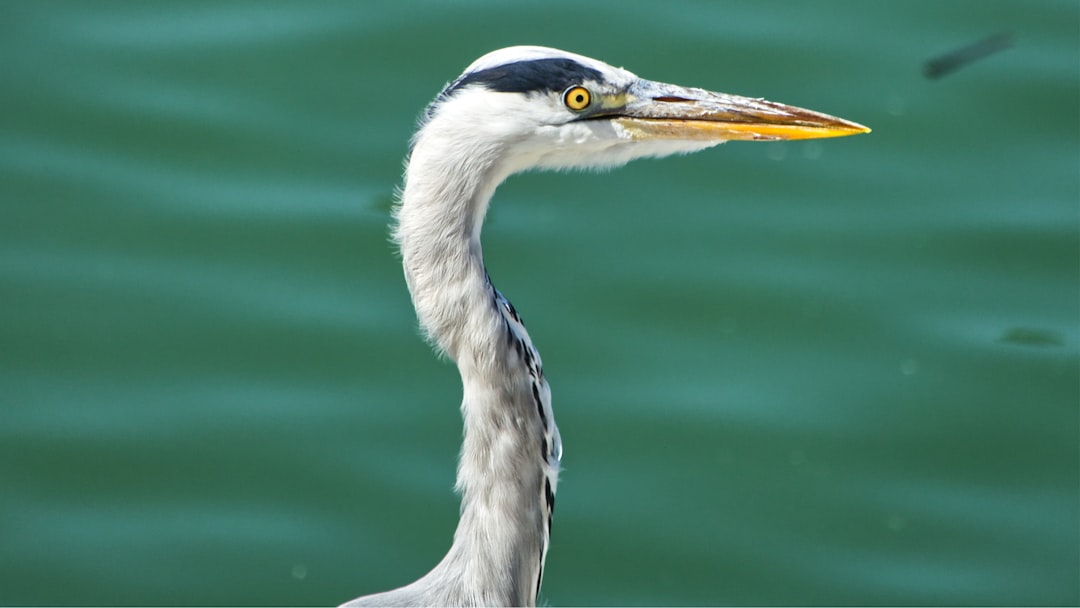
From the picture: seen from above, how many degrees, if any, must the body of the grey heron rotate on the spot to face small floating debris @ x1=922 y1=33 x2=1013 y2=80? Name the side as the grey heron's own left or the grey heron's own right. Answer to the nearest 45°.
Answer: approximately 45° to the grey heron's own left

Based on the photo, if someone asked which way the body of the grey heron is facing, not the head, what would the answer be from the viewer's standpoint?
to the viewer's right
